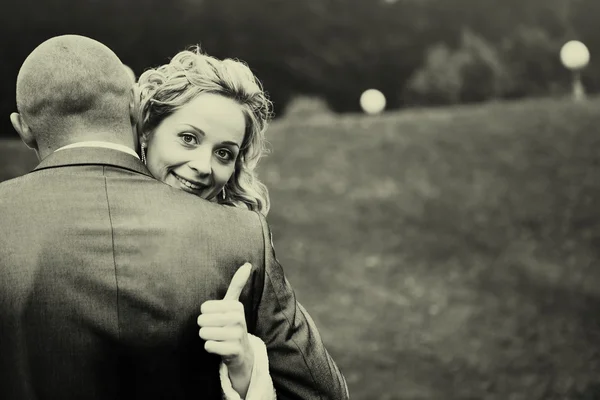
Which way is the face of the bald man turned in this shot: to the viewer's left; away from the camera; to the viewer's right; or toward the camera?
away from the camera

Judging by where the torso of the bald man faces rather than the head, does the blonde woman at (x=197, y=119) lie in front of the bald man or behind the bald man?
in front

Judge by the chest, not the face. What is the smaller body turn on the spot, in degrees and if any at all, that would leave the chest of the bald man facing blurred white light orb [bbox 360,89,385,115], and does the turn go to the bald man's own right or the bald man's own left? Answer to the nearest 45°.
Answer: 0° — they already face it

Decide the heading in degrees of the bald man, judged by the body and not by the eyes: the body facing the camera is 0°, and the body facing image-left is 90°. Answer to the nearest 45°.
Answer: approximately 180°
